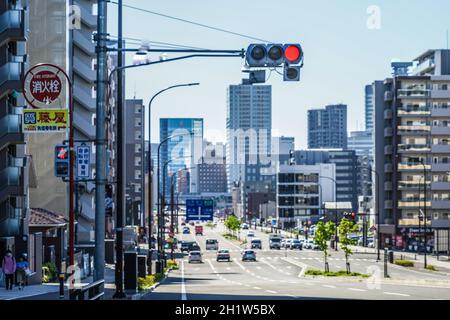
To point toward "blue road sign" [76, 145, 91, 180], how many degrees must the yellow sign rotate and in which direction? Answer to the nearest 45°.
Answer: approximately 135° to its left

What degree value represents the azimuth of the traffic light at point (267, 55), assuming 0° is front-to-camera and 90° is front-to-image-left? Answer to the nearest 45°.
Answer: approximately 0°

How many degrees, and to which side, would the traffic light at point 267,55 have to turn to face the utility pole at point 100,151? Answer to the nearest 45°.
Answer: approximately 135° to its right

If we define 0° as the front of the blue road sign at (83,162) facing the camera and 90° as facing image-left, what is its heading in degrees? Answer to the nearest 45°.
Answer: approximately 0°
